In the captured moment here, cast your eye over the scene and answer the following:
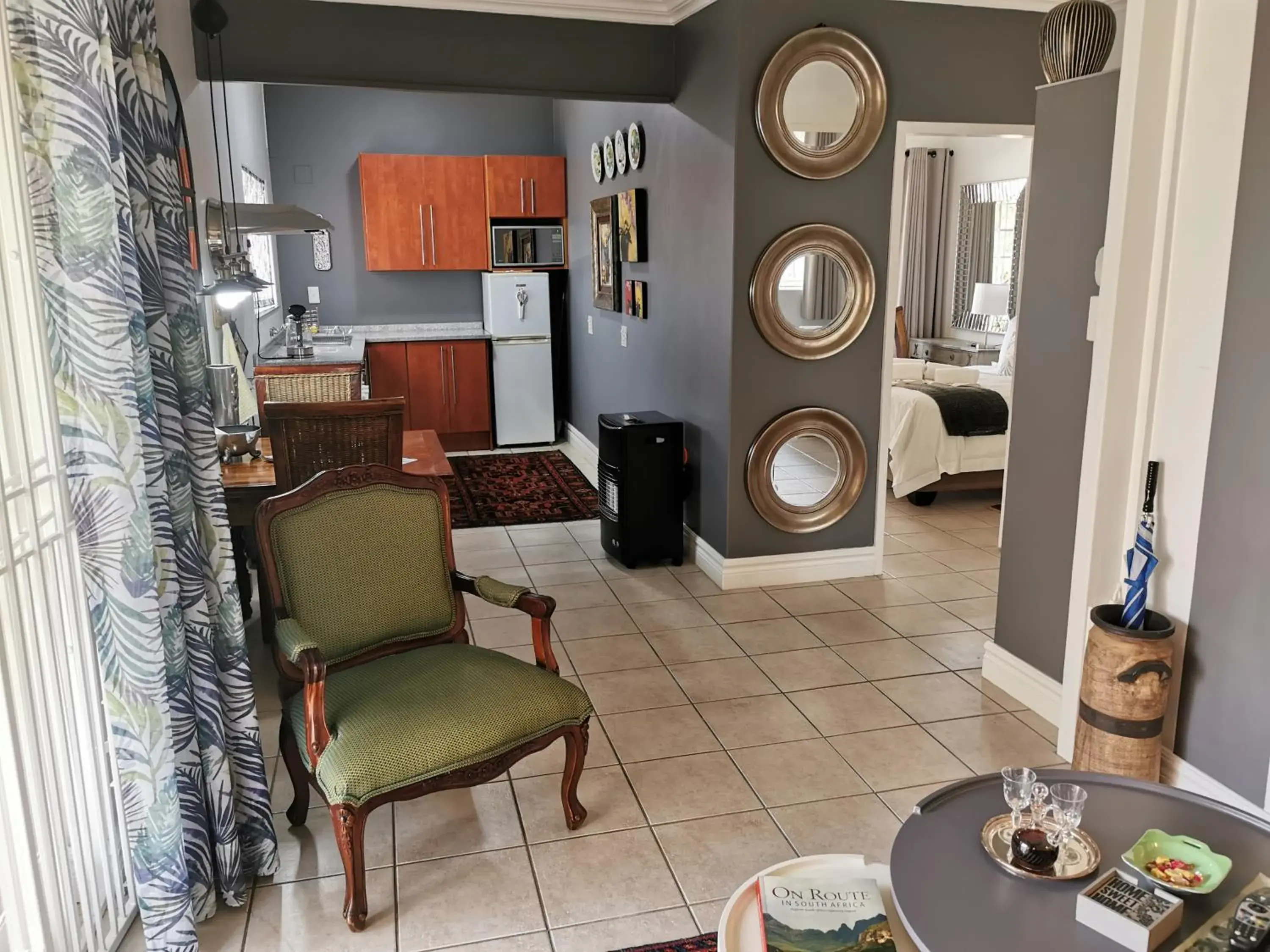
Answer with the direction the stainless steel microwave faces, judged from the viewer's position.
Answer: facing the viewer

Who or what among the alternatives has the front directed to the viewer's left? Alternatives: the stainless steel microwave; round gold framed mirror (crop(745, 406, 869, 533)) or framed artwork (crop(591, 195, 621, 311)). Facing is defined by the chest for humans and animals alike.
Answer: the framed artwork

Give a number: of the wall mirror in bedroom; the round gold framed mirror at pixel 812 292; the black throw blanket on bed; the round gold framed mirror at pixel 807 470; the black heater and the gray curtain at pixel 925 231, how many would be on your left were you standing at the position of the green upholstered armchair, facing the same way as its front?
6

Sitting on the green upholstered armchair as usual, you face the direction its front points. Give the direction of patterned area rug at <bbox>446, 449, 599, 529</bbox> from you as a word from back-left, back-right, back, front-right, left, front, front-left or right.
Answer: back-left

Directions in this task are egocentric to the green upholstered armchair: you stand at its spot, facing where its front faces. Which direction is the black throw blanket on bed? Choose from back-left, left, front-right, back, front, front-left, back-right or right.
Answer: left

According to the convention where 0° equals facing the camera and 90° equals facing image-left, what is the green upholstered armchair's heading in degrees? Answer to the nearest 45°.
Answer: approximately 315°

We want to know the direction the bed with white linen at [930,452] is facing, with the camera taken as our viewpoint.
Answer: facing to the left of the viewer

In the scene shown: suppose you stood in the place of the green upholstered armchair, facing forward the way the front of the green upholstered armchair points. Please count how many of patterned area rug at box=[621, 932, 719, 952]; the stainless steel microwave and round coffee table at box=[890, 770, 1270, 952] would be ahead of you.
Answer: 2

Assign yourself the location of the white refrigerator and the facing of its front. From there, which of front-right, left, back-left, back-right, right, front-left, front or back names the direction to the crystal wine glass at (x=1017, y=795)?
front

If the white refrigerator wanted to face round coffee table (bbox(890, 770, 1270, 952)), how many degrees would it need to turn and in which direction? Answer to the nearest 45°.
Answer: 0° — it already faces it

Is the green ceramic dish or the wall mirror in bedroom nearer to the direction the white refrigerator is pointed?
the green ceramic dish

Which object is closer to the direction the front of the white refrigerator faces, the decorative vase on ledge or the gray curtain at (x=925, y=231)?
the decorative vase on ledge

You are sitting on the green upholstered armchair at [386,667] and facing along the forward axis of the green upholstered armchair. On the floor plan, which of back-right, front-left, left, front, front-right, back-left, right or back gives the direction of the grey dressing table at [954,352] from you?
left

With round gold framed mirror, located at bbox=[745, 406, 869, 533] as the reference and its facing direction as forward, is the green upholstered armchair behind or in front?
in front

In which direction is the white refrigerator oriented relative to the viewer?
toward the camera

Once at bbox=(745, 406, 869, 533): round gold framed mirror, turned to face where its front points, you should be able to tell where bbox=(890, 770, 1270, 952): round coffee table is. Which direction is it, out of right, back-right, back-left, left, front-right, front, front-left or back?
front

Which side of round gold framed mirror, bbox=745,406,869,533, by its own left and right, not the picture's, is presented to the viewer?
front
